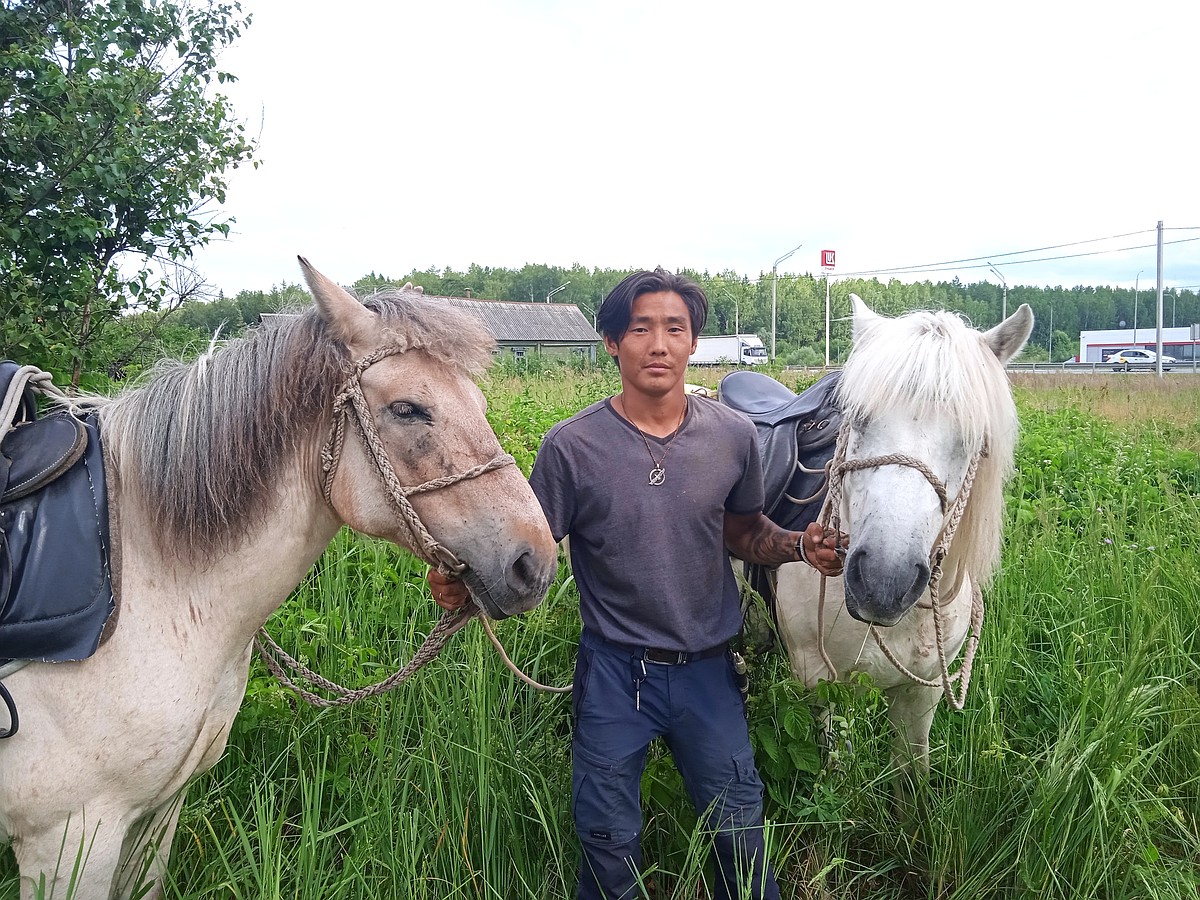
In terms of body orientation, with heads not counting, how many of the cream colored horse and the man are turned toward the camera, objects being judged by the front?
1

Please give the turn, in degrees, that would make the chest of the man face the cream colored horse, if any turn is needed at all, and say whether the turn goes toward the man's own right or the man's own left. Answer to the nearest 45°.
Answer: approximately 45° to the man's own right

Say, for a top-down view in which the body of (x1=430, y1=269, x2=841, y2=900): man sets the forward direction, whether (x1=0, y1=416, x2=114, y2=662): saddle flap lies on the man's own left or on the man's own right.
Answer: on the man's own right

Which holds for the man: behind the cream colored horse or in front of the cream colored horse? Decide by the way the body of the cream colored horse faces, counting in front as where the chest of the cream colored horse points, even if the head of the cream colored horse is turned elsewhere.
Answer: in front

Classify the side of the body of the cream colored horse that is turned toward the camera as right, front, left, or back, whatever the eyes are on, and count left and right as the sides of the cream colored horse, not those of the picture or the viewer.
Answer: right

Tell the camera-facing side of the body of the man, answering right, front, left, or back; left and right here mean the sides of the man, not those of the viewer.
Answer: front

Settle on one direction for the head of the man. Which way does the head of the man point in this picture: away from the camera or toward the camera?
toward the camera

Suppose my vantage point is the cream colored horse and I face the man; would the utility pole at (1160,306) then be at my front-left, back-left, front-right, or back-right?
front-left

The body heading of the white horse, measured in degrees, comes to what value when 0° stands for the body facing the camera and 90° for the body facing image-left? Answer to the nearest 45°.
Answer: approximately 315°

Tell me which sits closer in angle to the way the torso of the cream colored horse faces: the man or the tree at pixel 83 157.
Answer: the man

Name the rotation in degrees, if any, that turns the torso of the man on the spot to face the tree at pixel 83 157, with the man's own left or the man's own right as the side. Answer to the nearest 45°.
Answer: approximately 135° to the man's own right
